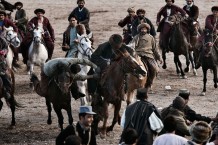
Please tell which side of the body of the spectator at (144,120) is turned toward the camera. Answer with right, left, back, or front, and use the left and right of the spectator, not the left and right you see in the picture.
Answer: back

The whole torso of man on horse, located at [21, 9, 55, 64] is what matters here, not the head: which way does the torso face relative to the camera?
toward the camera

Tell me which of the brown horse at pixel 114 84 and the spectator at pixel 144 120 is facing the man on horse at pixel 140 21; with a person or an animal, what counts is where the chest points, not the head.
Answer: the spectator

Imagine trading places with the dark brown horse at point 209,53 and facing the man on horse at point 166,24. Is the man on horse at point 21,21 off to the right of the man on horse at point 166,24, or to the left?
left

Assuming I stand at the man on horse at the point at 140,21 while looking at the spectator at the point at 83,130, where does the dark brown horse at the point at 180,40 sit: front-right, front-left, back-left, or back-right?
back-left

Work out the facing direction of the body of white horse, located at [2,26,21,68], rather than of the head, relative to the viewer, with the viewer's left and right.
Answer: facing the viewer and to the right of the viewer

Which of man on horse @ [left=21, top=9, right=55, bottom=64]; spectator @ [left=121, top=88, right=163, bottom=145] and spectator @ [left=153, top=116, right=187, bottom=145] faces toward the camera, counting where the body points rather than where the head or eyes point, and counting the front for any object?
the man on horse

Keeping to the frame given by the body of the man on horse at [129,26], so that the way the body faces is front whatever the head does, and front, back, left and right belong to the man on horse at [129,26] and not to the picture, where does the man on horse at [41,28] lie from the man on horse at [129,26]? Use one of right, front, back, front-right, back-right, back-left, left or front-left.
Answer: front-right

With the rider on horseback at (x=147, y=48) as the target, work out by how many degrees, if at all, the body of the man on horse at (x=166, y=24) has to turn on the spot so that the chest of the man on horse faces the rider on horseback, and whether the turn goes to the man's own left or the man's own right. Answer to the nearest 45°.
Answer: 0° — they already face them

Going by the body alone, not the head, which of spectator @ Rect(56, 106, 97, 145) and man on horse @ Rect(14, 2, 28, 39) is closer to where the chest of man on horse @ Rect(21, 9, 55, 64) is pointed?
the spectator

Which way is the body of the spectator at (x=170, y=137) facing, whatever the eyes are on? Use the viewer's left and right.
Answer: facing away from the viewer

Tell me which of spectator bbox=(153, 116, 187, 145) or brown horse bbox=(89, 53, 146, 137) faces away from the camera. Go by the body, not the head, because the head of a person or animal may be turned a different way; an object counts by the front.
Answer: the spectator

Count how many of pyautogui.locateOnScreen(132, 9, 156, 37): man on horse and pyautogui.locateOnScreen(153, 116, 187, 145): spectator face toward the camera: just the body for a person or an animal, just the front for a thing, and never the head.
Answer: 1

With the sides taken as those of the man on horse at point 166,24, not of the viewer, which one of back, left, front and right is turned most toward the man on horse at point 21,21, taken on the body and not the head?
right
